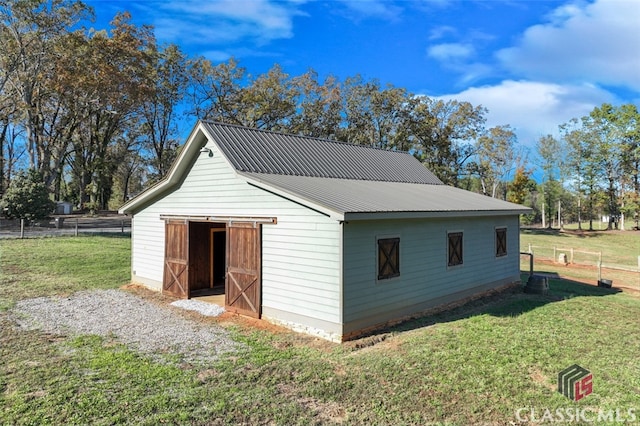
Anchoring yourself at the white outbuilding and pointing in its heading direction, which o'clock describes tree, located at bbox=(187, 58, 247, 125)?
The tree is roughly at 4 o'clock from the white outbuilding.

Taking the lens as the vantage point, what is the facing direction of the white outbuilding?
facing the viewer and to the left of the viewer

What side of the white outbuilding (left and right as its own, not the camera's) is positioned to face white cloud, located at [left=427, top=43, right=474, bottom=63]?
back

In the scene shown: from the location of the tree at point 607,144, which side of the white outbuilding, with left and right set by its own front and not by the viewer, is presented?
back

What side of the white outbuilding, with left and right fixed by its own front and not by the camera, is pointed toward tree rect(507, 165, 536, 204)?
back

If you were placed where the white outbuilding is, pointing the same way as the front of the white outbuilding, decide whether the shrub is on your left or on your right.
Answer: on your right

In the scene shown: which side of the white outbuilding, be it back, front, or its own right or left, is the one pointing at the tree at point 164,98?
right

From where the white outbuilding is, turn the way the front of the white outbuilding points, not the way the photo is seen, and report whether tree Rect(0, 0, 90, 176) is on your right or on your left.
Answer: on your right

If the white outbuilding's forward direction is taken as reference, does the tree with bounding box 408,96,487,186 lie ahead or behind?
behind

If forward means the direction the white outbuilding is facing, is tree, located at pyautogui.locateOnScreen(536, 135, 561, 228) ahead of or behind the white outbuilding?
behind
